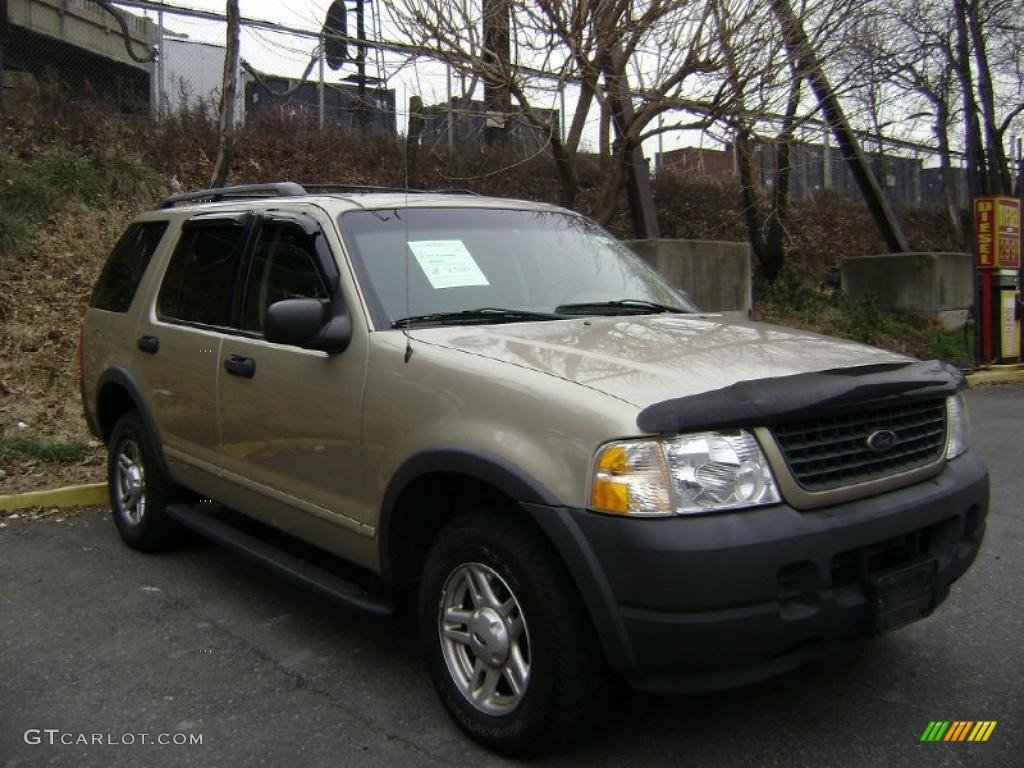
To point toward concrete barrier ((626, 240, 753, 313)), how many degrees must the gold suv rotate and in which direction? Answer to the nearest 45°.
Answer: approximately 135° to its left

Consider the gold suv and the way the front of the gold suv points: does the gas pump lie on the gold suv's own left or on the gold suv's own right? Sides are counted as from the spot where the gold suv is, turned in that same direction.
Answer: on the gold suv's own left

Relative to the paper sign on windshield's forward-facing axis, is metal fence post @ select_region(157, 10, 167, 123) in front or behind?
behind

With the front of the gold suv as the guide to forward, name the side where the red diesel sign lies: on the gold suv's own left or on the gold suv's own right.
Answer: on the gold suv's own left

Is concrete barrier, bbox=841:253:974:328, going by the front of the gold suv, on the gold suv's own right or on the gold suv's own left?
on the gold suv's own left

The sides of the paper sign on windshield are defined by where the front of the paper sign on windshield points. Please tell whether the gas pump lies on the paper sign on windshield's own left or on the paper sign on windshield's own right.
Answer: on the paper sign on windshield's own left

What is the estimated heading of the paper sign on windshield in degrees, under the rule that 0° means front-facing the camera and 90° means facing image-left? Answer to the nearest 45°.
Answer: approximately 315°

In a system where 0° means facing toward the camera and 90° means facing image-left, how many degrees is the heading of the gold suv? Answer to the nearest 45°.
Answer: approximately 315°

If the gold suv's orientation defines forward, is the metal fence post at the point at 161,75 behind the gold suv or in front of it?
behind
